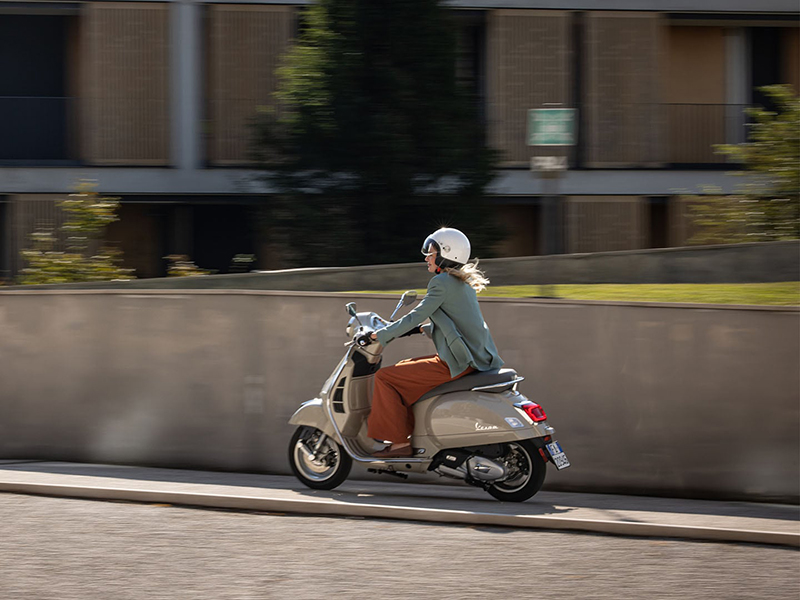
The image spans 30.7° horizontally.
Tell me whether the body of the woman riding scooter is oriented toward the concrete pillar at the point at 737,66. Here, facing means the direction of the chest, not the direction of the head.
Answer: no

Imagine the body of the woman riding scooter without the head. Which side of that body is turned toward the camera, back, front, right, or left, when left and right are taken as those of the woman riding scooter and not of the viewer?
left

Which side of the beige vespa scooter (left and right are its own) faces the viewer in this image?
left

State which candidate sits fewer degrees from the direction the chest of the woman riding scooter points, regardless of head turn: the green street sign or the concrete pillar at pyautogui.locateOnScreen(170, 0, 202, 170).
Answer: the concrete pillar

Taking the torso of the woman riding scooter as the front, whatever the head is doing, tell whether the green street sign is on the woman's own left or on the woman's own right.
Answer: on the woman's own right

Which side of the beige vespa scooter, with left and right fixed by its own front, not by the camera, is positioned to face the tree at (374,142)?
right

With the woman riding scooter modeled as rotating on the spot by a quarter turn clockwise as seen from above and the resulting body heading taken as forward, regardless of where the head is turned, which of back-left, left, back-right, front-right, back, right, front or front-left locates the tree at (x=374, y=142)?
front

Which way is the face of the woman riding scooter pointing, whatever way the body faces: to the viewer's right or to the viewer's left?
to the viewer's left

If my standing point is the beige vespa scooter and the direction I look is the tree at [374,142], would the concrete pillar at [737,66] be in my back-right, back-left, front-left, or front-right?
front-right

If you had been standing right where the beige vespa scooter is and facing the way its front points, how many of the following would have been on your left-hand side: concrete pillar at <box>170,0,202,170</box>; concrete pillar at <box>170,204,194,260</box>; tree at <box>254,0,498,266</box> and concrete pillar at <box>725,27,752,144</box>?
0

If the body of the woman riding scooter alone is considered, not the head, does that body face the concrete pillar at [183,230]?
no
